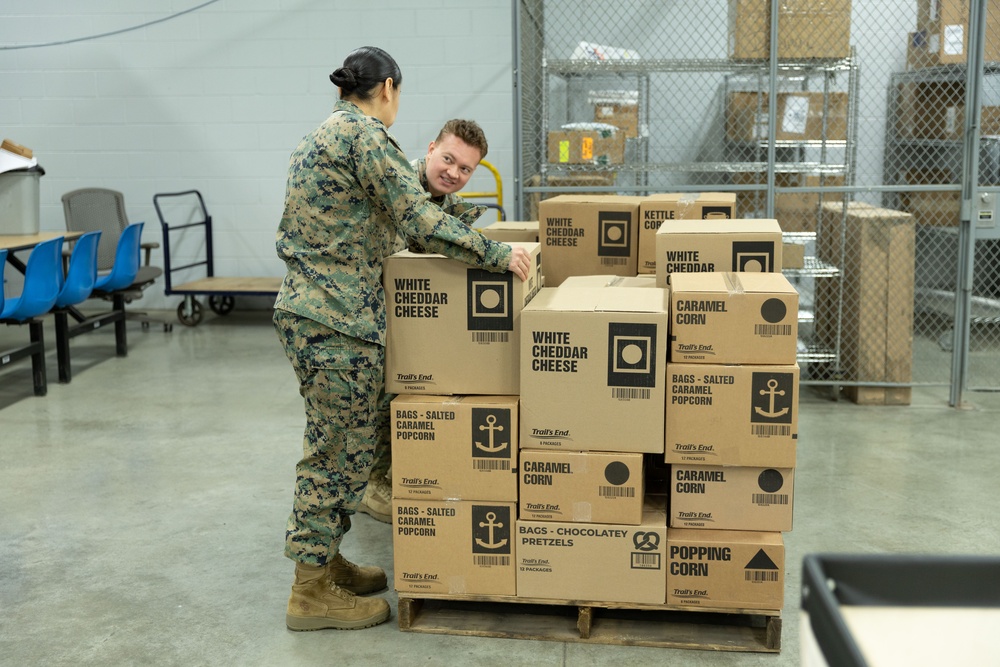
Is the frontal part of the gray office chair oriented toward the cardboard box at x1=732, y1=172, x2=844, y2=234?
yes

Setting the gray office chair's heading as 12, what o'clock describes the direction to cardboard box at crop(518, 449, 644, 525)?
The cardboard box is roughly at 1 o'clock from the gray office chair.

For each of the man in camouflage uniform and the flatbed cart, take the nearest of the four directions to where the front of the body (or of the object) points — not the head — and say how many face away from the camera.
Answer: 0

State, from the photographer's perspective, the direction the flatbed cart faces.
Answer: facing to the right of the viewer

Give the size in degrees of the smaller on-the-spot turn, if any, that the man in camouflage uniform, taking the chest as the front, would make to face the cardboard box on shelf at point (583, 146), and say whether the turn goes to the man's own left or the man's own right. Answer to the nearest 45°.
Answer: approximately 135° to the man's own left

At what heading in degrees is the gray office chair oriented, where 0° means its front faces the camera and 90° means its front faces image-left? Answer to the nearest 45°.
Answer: approximately 315°

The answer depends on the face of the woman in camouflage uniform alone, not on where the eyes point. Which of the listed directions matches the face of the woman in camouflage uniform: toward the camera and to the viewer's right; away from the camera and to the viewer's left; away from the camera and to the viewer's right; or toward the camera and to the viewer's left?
away from the camera and to the viewer's right

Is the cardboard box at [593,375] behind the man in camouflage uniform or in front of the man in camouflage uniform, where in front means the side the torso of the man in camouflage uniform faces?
in front

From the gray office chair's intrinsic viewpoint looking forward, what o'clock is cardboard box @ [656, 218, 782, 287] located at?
The cardboard box is roughly at 1 o'clock from the gray office chair.

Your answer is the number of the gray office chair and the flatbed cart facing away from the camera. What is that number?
0

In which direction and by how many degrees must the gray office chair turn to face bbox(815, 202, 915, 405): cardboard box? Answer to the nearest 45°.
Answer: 0° — it already faces it
